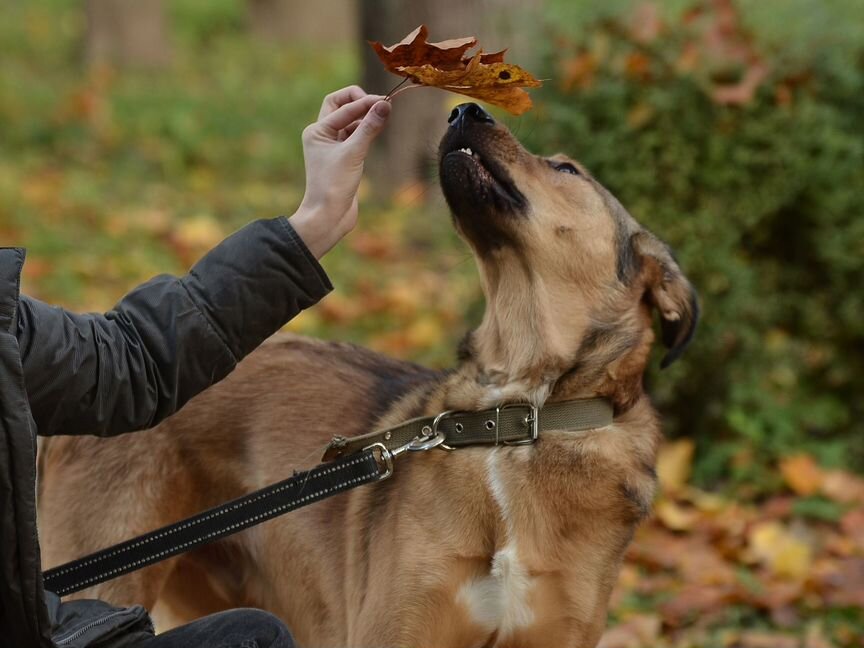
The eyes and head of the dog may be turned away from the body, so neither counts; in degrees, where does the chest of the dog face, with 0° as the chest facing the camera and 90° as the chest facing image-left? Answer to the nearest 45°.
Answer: approximately 315°

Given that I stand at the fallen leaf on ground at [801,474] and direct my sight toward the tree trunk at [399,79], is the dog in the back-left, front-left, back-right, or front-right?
back-left

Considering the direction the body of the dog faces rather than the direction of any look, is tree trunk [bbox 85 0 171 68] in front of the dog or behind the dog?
behind

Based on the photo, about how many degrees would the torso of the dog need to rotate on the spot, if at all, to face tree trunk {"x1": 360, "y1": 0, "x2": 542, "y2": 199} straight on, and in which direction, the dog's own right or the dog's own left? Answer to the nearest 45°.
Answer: approximately 135° to the dog's own left

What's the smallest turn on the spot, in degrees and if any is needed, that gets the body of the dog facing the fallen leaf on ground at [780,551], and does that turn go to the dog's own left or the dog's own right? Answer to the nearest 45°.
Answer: approximately 90° to the dog's own left

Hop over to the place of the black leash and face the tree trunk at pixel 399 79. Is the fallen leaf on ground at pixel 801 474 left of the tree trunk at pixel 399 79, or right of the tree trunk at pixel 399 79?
right

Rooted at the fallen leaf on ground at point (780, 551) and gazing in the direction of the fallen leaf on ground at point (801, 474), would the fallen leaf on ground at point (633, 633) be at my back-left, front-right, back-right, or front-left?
back-left

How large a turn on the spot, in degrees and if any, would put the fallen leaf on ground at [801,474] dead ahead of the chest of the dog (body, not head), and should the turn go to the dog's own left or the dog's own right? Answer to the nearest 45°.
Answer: approximately 90° to the dog's own left

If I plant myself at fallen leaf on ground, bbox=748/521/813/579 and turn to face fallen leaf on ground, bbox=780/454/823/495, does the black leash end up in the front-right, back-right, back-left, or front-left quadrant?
back-left
